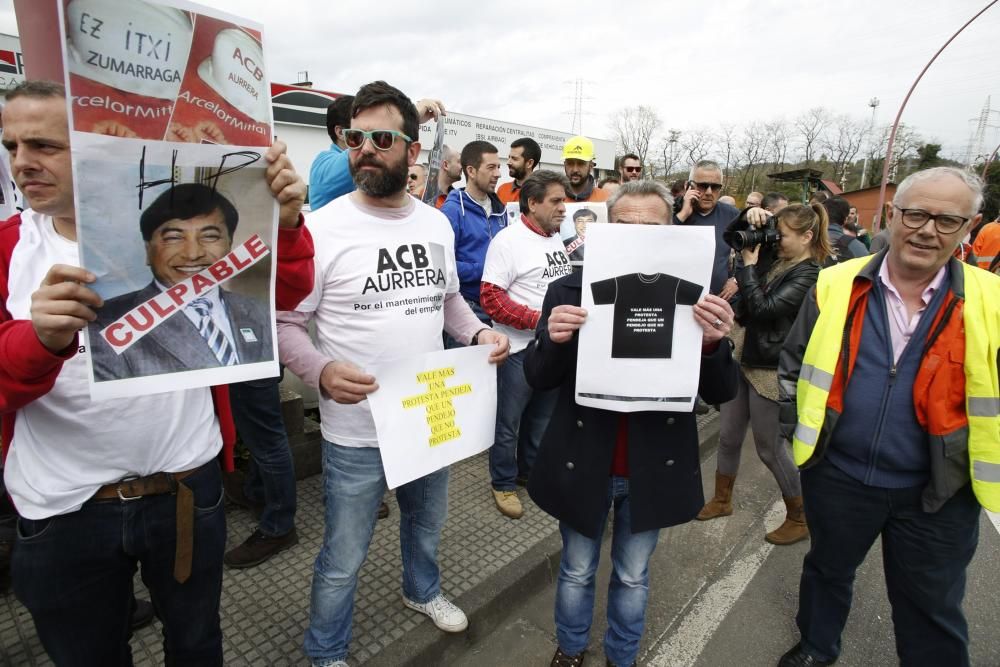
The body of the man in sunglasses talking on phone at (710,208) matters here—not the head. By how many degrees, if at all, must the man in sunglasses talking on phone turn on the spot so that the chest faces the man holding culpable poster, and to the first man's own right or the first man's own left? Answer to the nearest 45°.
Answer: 0° — they already face them

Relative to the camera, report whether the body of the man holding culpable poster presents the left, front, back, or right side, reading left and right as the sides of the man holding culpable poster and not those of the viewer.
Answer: front

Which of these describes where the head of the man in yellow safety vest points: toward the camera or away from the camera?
toward the camera

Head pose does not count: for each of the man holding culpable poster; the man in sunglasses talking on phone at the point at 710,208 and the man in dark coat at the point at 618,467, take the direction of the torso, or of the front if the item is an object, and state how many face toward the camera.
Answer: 3

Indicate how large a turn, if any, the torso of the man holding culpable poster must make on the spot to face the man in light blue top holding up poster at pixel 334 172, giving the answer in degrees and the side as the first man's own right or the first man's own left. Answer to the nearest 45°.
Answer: approximately 135° to the first man's own left

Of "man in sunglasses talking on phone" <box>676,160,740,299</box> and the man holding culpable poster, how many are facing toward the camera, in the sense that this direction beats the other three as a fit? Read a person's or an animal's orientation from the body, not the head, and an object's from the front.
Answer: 2

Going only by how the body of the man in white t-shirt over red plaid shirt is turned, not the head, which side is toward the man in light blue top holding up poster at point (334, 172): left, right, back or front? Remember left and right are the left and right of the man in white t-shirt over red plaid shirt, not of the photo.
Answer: right

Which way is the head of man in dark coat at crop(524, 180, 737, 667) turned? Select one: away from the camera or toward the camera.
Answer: toward the camera

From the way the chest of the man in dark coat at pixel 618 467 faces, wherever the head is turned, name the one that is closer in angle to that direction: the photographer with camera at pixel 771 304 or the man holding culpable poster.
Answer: the man holding culpable poster

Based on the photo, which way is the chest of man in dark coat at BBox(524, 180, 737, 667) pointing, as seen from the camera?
toward the camera

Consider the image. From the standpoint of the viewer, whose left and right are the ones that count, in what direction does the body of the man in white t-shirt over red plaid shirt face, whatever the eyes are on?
facing the viewer and to the right of the viewer

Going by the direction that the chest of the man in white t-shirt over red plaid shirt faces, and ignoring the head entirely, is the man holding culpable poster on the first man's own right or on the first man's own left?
on the first man's own right

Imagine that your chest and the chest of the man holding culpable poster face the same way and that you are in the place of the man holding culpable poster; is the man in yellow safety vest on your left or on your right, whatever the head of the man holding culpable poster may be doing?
on your left

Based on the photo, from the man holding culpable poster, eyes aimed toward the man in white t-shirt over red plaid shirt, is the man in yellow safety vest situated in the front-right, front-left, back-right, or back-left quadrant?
front-right
